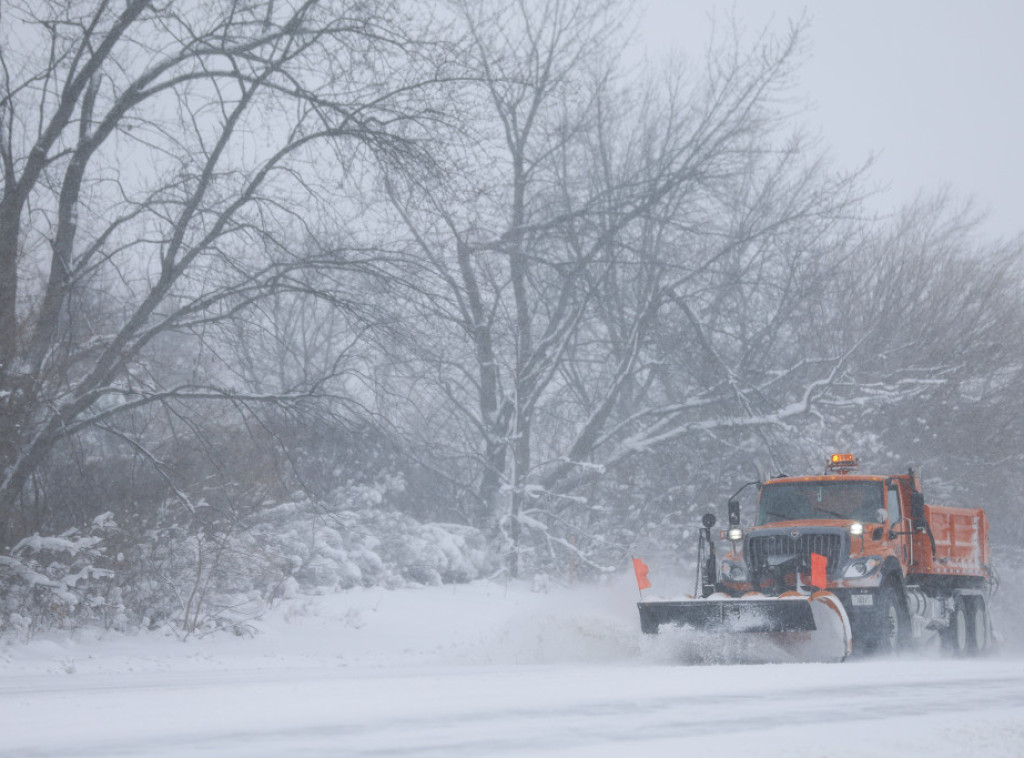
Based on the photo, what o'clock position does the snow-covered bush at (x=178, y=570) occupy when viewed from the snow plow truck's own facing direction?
The snow-covered bush is roughly at 1 o'clock from the snow plow truck.

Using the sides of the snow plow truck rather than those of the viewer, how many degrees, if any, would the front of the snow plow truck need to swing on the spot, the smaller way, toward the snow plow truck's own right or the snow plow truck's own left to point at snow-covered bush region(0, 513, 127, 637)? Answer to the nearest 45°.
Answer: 0° — it already faces it

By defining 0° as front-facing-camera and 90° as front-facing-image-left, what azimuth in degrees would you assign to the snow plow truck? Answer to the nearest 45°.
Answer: approximately 45°
